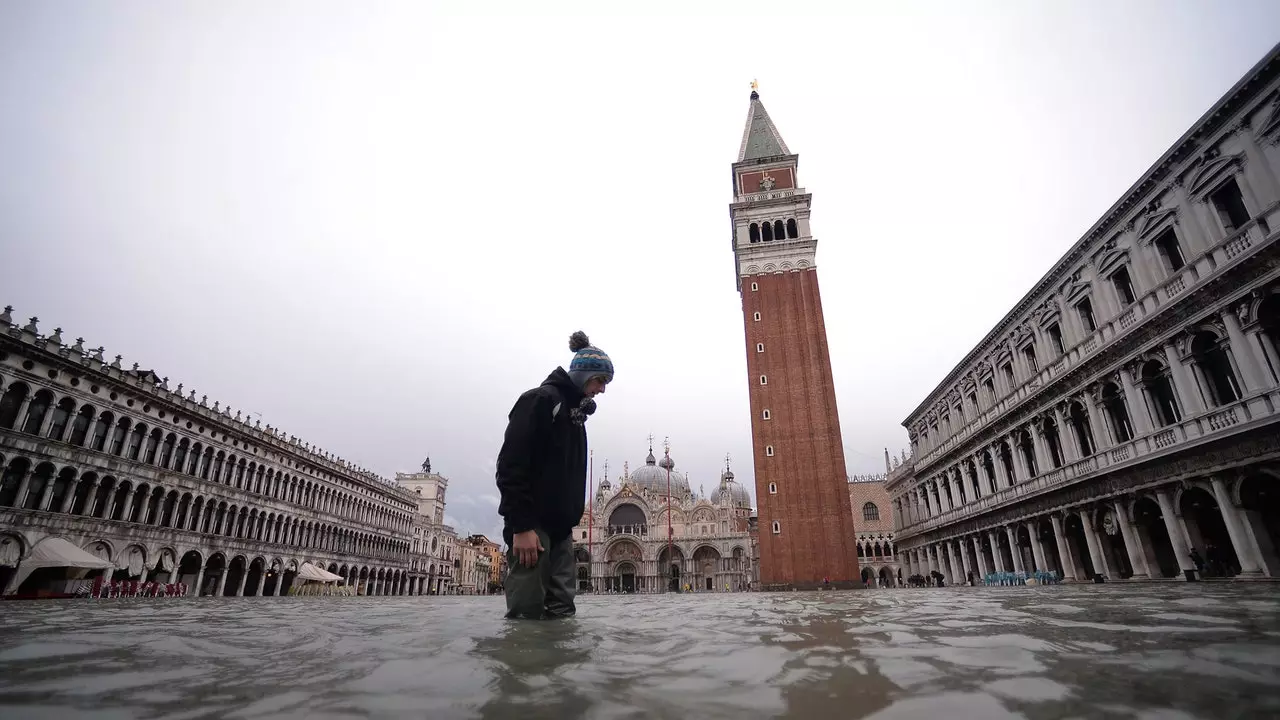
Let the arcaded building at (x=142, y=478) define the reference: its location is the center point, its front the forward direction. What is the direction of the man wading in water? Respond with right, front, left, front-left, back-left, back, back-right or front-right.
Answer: front-right

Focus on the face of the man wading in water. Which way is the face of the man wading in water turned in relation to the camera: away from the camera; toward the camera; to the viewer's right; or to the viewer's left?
to the viewer's right

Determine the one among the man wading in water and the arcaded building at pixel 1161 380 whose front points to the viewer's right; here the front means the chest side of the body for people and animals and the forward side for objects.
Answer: the man wading in water

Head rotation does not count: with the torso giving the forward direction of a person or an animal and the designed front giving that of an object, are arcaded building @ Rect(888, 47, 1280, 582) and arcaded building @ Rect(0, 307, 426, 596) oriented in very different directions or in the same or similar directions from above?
very different directions

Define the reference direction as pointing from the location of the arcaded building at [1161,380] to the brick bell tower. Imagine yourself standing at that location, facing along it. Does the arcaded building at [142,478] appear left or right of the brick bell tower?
left

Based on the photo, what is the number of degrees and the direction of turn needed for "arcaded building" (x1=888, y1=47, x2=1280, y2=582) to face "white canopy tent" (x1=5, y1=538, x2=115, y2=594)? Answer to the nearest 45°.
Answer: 0° — it already faces it

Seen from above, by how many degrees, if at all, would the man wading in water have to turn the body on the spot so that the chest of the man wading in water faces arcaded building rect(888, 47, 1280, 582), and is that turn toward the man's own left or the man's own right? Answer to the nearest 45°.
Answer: approximately 45° to the man's own left

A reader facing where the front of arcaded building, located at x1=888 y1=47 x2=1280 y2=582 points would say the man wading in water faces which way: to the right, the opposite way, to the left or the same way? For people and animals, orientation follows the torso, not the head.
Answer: the opposite way

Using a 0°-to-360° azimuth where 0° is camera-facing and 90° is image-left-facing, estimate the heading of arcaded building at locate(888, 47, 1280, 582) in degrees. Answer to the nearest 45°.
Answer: approximately 45°

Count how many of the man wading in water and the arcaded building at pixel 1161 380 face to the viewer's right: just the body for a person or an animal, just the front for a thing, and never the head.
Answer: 1

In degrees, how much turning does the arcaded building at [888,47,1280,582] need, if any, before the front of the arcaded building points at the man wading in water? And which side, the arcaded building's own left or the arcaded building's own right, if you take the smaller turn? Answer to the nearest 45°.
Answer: approximately 45° to the arcaded building's own left

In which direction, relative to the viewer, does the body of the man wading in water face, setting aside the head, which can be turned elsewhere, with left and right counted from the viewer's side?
facing to the right of the viewer
